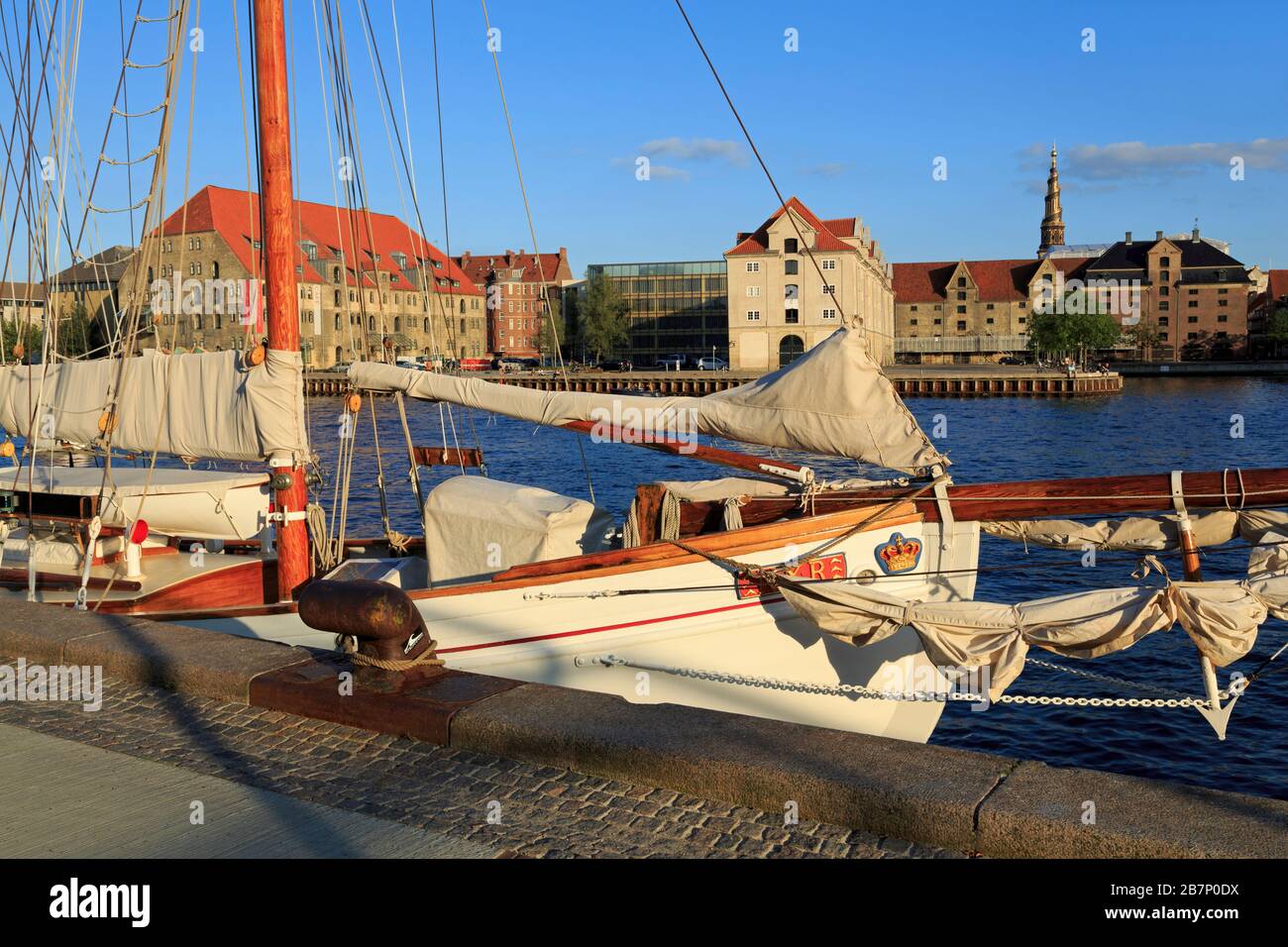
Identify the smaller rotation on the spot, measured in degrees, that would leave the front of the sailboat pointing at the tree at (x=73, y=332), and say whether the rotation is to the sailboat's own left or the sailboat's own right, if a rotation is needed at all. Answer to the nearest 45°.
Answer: approximately 180°

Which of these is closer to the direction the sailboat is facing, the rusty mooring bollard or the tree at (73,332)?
the rusty mooring bollard

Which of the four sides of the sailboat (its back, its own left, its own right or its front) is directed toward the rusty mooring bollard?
right
